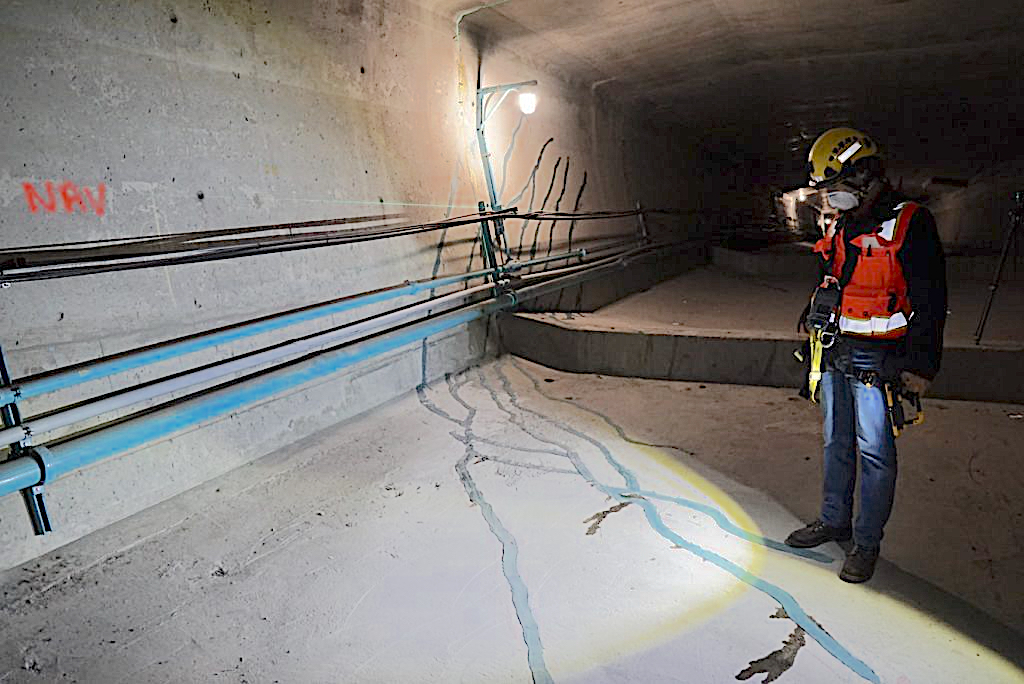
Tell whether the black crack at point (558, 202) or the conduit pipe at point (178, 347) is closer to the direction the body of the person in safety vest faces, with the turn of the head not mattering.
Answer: the conduit pipe

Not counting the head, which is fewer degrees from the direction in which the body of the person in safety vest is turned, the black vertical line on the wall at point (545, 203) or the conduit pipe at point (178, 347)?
the conduit pipe

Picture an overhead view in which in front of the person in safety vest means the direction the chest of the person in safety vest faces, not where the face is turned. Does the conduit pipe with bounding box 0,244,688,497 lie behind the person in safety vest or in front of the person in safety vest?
in front

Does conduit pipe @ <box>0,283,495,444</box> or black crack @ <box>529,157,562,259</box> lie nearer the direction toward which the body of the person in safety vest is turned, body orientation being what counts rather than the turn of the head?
the conduit pipe

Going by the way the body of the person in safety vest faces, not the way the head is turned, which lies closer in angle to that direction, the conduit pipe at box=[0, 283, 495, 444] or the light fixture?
the conduit pipe

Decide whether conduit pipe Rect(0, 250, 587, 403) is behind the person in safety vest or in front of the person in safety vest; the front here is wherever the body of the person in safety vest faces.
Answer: in front

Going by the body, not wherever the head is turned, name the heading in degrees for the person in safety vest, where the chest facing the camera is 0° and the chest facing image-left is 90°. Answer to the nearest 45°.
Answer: approximately 45°
